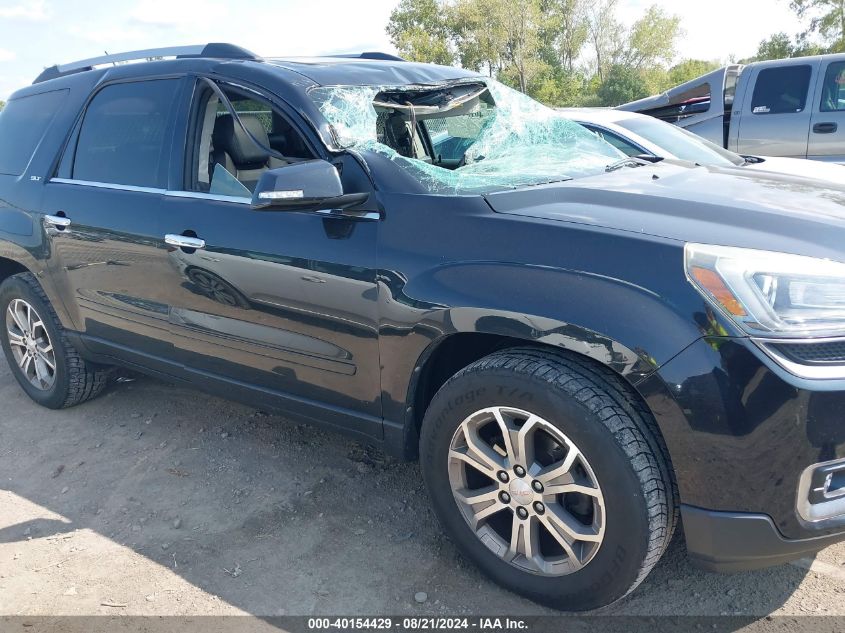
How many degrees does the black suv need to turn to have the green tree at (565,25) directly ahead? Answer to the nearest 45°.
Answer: approximately 135° to its left

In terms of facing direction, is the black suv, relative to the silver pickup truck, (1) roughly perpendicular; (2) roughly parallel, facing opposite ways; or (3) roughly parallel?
roughly parallel

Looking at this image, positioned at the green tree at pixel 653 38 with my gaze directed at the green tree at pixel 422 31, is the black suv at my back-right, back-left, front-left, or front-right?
front-left

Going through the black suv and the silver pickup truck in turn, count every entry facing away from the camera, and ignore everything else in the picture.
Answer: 0

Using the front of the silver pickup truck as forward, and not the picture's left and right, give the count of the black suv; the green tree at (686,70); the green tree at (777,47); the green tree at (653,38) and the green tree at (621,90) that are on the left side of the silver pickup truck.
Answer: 4

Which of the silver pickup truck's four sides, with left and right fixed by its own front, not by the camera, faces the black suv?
right

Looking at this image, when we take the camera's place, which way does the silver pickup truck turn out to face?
facing to the right of the viewer

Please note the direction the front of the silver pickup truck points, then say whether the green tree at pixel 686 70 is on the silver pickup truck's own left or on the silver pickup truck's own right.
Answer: on the silver pickup truck's own left

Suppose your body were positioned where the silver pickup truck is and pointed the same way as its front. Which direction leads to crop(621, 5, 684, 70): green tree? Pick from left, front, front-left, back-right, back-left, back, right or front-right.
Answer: left

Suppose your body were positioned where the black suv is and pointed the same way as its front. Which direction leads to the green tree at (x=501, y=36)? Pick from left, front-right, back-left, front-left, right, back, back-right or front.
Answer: back-left

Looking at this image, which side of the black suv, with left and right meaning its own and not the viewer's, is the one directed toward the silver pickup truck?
left

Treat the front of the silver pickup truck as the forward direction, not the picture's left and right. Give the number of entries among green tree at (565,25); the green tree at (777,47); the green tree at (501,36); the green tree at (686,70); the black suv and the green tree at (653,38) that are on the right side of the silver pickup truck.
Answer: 1

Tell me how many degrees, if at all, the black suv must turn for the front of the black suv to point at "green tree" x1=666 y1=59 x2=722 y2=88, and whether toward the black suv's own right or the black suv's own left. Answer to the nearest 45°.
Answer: approximately 135° to the black suv's own left

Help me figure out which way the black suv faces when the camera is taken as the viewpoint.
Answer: facing the viewer and to the right of the viewer
